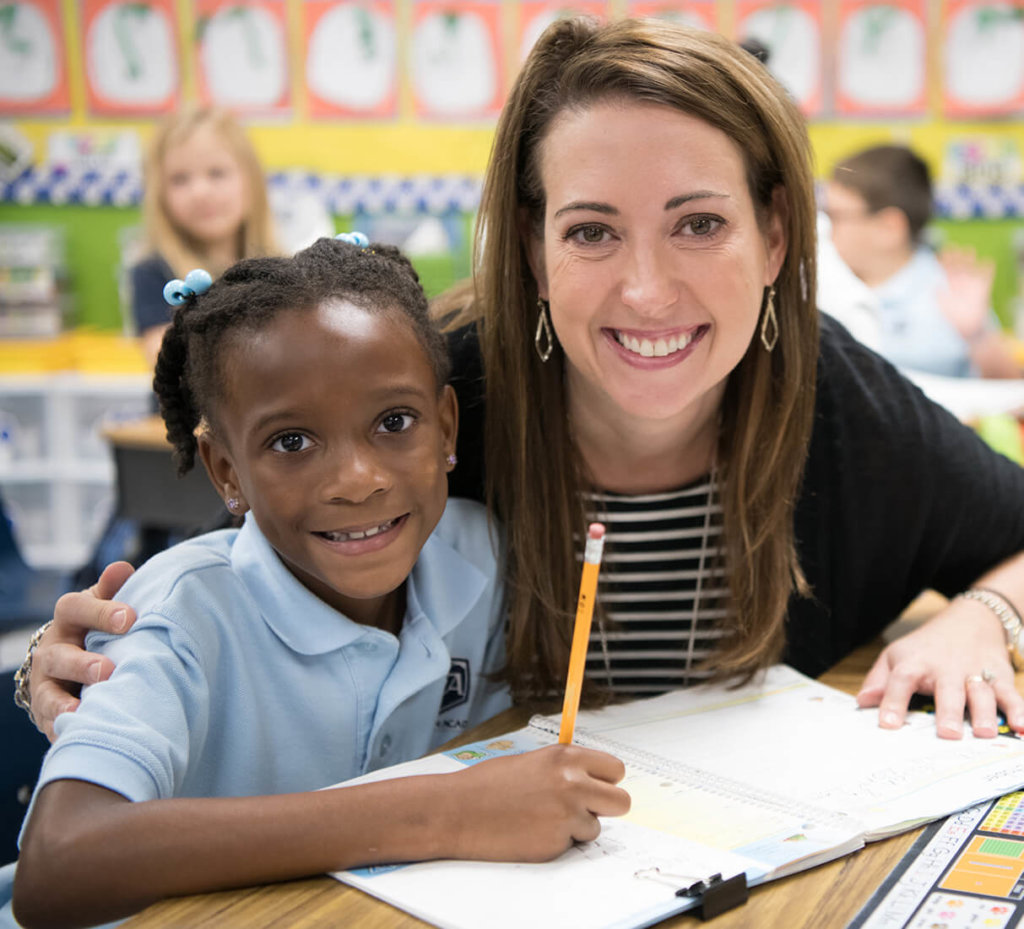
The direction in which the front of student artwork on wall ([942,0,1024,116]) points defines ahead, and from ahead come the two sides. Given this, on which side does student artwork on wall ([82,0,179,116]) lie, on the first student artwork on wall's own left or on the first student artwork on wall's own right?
on the first student artwork on wall's own right

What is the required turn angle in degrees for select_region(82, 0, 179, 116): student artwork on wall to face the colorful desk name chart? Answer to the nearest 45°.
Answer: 0° — it already faces it

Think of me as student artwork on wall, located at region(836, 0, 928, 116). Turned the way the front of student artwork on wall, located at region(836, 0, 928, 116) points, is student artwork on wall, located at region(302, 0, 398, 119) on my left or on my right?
on my right

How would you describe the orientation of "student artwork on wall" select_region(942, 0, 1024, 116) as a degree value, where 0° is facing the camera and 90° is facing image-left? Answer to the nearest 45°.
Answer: approximately 0°

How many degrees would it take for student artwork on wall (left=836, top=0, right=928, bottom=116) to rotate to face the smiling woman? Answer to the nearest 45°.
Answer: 0° — it already faces them
